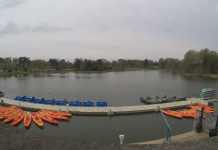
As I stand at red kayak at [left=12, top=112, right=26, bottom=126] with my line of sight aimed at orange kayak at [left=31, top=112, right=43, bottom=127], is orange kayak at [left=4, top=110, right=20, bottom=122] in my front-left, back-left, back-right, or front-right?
back-left
